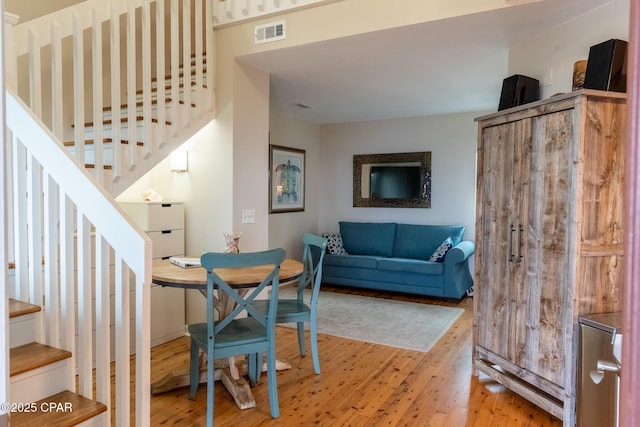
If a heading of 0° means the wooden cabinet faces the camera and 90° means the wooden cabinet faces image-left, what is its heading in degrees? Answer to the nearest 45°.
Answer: approximately 45°

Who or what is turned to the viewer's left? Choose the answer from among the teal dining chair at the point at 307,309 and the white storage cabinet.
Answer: the teal dining chair

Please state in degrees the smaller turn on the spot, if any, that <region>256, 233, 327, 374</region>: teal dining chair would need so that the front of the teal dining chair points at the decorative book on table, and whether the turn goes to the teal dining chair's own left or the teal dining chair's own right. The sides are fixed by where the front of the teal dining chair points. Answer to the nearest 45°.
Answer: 0° — it already faces it

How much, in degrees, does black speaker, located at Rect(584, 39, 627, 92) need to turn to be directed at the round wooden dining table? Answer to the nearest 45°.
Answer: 0° — it already faces it

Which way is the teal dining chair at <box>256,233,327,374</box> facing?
to the viewer's left

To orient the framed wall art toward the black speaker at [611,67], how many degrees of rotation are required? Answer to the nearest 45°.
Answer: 0° — it already faces it

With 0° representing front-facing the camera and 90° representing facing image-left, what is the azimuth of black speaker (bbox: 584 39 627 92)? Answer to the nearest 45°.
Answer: approximately 45°
